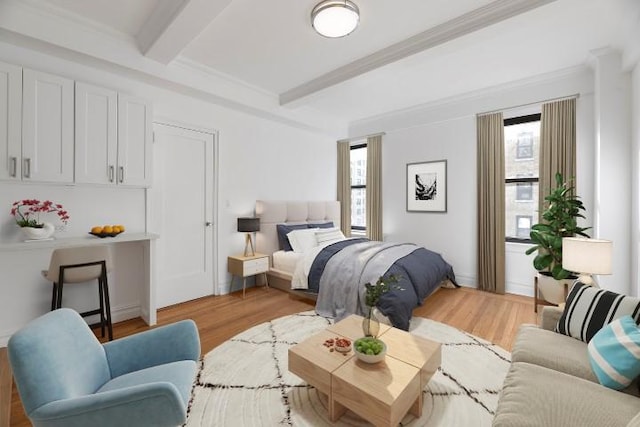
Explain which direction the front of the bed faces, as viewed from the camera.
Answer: facing the viewer and to the right of the viewer

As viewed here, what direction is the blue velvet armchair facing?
to the viewer's right

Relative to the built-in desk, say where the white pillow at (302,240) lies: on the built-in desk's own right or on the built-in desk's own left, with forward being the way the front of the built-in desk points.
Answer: on the built-in desk's own left

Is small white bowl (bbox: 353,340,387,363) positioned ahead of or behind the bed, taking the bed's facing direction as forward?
ahead

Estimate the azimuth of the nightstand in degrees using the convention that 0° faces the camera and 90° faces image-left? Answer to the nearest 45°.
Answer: approximately 315°

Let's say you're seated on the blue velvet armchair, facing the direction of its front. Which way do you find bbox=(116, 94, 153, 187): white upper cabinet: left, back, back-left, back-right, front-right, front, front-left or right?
left

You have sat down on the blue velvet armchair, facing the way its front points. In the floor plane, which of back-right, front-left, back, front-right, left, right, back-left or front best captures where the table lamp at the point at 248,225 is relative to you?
front-left

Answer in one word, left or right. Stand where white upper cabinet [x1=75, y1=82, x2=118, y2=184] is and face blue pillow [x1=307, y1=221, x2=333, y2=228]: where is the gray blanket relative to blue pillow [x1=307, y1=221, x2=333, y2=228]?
right

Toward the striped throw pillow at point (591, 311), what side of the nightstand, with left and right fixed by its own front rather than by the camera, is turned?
front

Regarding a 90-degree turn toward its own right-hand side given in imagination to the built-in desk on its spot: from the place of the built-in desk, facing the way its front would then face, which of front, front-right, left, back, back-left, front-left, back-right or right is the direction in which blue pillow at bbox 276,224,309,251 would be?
back

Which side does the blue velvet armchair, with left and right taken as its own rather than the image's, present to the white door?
left
